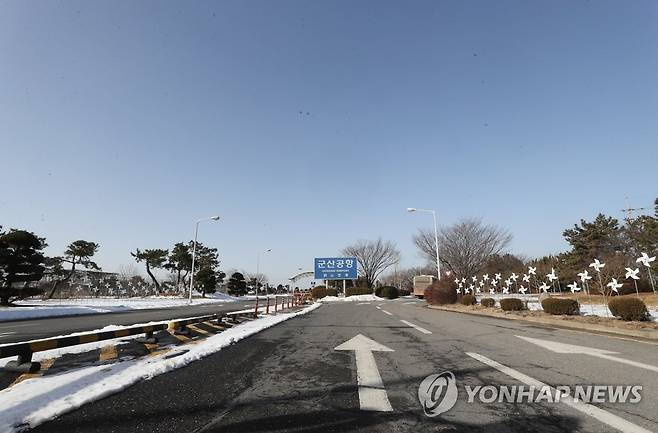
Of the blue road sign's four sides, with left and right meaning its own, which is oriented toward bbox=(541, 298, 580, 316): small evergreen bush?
front

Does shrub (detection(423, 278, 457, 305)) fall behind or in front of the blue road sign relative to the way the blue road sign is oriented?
in front

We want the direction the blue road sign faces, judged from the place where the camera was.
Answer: facing the viewer

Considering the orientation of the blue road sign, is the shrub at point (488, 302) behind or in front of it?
in front

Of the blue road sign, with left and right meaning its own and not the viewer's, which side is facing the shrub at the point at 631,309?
front

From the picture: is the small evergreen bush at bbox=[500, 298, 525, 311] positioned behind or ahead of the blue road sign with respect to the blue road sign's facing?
ahead
